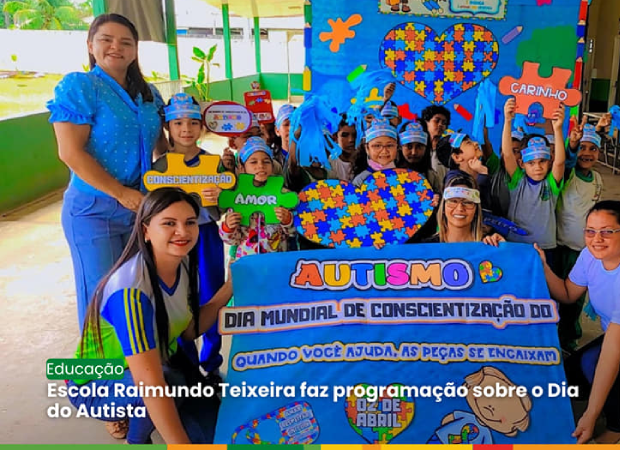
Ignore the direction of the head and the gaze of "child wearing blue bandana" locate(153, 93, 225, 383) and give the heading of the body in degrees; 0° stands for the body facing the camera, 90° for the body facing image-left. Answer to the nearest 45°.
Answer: approximately 0°

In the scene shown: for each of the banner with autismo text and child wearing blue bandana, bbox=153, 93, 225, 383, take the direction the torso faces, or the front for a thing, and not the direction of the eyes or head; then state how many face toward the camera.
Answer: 2

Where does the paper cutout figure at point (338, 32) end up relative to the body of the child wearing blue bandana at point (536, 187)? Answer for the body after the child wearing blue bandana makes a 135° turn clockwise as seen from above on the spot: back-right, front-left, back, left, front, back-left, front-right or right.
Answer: front

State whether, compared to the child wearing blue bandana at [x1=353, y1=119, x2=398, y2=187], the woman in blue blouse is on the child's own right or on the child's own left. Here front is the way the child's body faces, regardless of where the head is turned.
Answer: on the child's own right
